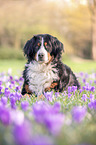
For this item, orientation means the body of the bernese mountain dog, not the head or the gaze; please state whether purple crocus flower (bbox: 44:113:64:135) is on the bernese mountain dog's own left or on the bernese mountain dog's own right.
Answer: on the bernese mountain dog's own left

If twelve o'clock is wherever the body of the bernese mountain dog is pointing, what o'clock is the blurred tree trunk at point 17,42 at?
The blurred tree trunk is roughly at 4 o'clock from the bernese mountain dog.

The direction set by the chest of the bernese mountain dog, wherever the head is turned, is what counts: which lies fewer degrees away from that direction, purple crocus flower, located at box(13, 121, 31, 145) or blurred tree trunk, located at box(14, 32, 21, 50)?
the purple crocus flower

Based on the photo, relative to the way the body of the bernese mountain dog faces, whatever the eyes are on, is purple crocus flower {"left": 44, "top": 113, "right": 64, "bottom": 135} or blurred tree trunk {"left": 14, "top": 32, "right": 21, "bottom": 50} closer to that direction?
the purple crocus flower

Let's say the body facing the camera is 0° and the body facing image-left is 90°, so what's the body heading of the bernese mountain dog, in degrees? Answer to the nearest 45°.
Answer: approximately 45°

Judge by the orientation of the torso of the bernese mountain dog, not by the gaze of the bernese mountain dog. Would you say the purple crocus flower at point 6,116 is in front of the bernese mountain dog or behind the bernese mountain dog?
in front

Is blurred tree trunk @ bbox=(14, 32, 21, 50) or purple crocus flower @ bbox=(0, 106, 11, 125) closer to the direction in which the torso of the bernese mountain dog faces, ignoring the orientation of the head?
the purple crocus flower

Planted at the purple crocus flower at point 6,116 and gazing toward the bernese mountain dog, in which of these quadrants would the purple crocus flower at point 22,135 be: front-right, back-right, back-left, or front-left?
back-right

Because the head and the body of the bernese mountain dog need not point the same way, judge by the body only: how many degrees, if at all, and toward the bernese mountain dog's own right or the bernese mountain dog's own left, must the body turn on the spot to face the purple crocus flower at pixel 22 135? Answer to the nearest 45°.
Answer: approximately 45° to the bernese mountain dog's own left
